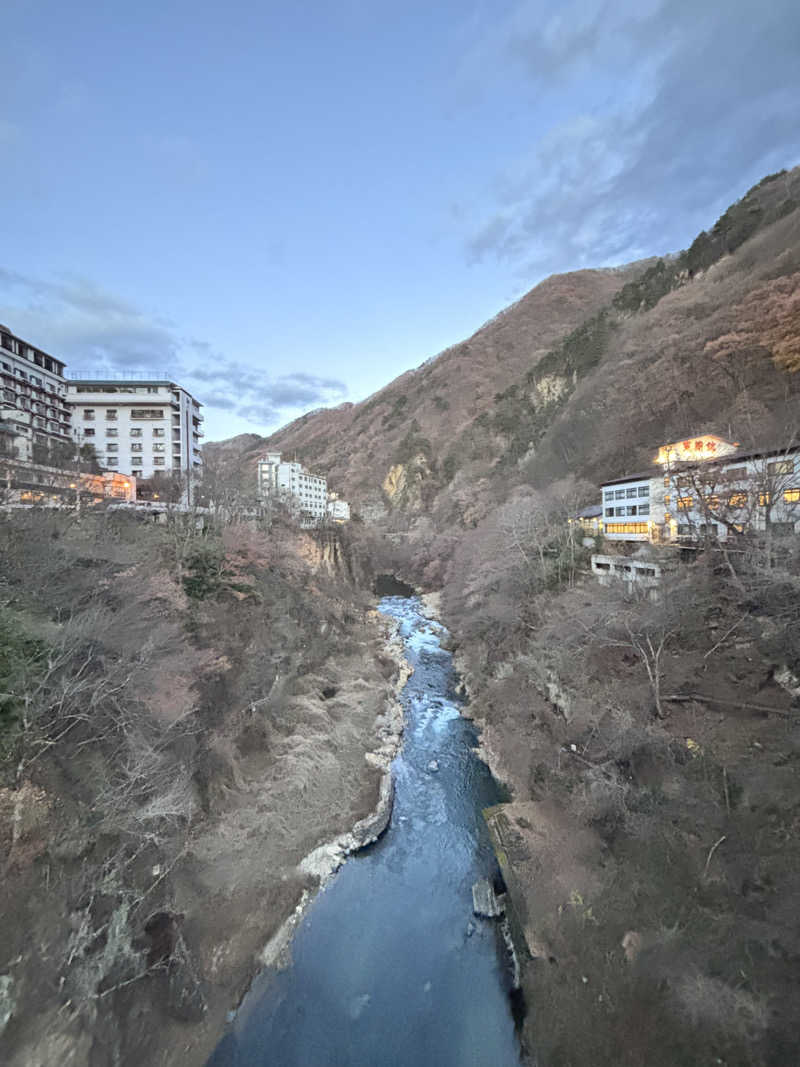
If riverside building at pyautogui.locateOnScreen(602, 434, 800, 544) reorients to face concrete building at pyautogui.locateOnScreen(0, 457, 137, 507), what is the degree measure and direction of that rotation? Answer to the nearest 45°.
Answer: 0° — it already faces it

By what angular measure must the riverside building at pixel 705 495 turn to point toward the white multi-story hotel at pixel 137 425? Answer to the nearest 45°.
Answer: approximately 45° to its right

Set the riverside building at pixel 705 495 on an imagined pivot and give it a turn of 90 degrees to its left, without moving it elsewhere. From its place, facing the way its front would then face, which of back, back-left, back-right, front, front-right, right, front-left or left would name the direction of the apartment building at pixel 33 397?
back-right

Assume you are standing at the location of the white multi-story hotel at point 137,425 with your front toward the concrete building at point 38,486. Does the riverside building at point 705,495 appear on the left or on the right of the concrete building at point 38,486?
left

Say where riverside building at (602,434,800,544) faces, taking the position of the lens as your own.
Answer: facing the viewer and to the left of the viewer
